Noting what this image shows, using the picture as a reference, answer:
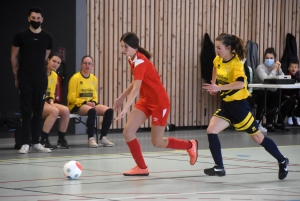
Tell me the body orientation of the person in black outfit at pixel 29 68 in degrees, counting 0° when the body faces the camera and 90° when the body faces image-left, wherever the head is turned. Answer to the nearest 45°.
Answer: approximately 0°

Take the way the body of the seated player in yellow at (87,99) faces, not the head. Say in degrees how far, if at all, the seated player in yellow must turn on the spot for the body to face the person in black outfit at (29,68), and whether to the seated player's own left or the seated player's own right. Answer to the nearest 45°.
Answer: approximately 90° to the seated player's own right

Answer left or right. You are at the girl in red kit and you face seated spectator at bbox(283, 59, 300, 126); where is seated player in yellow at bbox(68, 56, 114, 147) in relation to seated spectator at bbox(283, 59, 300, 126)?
left
